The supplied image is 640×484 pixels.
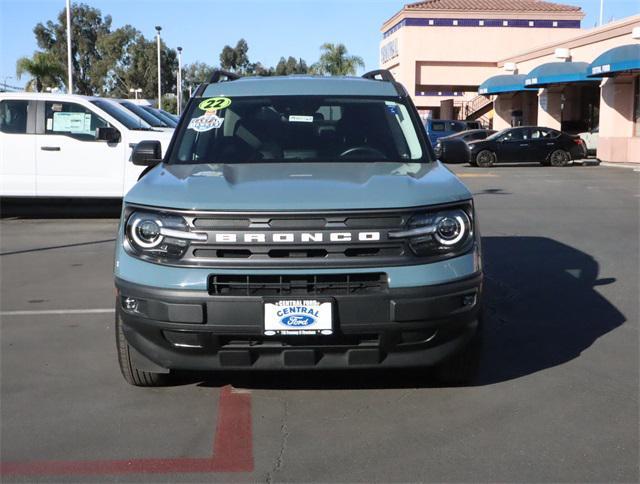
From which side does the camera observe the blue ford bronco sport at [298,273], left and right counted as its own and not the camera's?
front

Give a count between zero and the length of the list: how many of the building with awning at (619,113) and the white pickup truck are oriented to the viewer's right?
1

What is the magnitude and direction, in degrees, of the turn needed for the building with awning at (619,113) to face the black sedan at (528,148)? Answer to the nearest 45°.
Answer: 0° — it already faces it

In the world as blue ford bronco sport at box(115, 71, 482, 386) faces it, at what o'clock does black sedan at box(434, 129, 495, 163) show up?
The black sedan is roughly at 7 o'clock from the blue ford bronco sport.

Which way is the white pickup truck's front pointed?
to the viewer's right

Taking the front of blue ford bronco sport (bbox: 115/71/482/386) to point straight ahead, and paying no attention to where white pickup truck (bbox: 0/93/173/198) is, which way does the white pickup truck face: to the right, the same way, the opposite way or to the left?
to the left

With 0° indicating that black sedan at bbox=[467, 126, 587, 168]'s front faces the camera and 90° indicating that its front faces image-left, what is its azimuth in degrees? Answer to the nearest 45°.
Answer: approximately 90°

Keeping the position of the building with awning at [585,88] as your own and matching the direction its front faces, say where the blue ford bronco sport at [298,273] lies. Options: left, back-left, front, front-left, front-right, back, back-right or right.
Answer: front-left

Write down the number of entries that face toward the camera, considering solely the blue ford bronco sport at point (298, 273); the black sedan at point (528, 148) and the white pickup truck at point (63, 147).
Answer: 1

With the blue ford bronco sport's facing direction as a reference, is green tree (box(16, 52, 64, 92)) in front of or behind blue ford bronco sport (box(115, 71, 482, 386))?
behind

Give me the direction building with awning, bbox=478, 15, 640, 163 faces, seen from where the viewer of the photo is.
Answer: facing the viewer and to the left of the viewer

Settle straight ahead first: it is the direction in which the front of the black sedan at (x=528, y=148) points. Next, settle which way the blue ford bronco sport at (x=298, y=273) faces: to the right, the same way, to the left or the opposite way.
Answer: to the left

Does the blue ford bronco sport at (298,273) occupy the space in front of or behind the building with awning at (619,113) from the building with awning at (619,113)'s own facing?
in front
